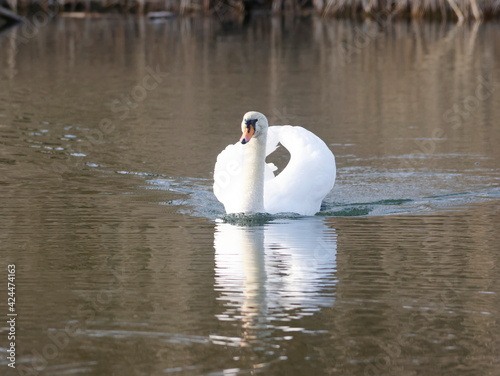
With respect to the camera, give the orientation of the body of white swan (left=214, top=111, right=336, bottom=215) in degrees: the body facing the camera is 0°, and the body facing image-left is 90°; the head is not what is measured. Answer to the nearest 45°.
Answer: approximately 45°
